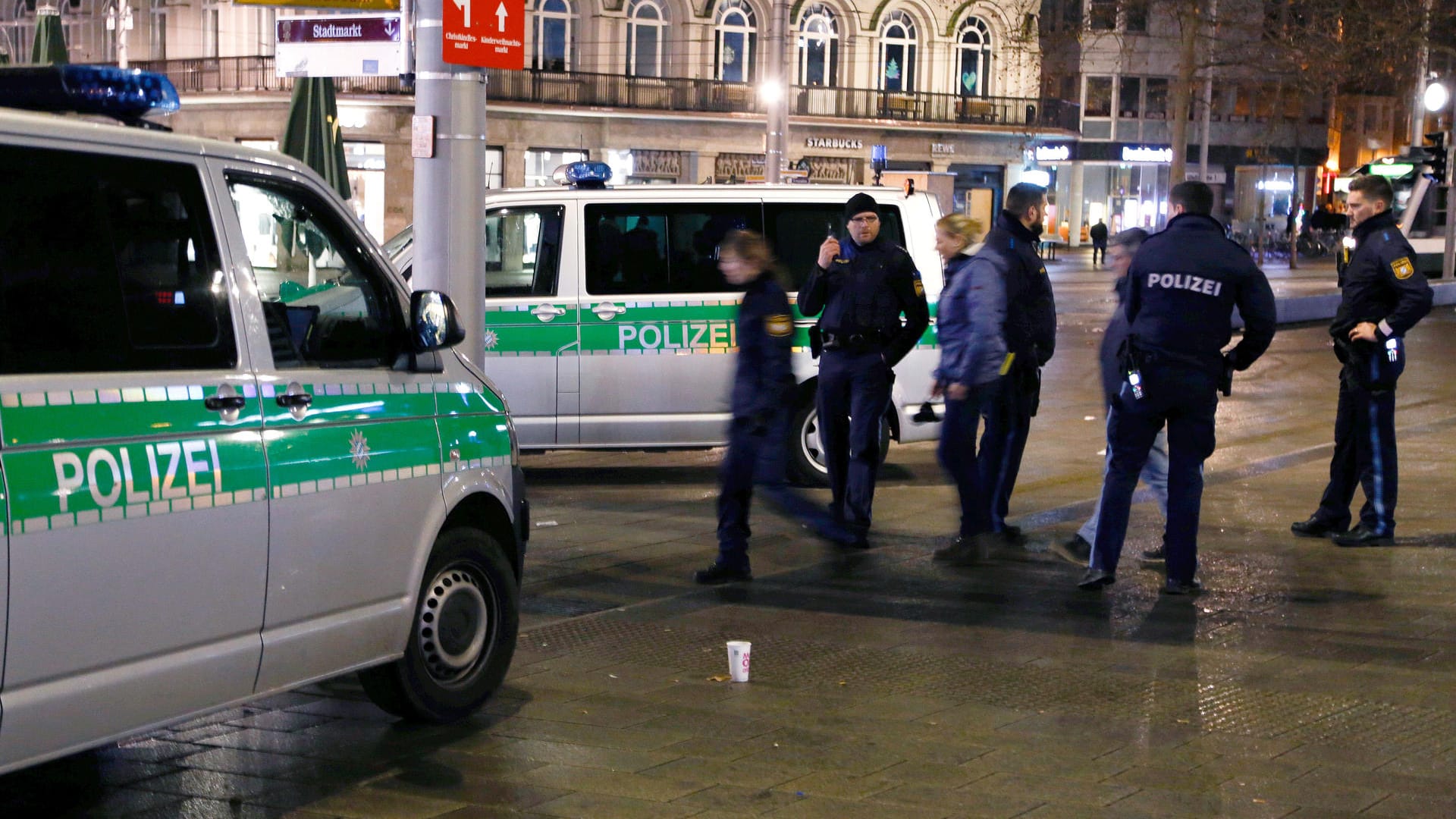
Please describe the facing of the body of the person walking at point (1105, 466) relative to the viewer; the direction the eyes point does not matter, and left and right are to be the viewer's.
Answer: facing to the left of the viewer

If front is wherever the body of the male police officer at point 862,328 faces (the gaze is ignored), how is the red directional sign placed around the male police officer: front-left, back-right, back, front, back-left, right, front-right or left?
right

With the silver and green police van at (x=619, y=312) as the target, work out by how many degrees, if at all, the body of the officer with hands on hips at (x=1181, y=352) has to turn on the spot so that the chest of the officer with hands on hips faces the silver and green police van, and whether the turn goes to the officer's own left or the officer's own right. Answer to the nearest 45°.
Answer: approximately 45° to the officer's own left

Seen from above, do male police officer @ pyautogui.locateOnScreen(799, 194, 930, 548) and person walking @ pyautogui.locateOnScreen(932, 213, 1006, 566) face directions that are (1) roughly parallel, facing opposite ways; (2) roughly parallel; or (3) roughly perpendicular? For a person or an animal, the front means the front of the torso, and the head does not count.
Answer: roughly perpendicular

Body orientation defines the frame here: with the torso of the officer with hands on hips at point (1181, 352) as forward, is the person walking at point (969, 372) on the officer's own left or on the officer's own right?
on the officer's own left

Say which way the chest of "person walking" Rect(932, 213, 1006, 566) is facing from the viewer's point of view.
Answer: to the viewer's left

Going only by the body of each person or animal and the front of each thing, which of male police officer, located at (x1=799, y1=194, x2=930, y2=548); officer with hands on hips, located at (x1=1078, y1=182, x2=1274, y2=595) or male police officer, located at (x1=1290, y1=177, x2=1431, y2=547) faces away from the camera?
the officer with hands on hips

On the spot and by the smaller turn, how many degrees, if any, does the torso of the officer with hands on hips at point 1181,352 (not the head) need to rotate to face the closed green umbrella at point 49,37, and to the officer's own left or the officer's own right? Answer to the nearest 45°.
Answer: approximately 90° to the officer's own left

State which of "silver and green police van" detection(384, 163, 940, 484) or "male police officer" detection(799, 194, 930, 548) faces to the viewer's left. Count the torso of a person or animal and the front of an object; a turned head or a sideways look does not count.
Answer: the silver and green police van

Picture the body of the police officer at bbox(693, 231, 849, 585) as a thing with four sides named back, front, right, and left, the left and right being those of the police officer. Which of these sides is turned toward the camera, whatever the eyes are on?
left

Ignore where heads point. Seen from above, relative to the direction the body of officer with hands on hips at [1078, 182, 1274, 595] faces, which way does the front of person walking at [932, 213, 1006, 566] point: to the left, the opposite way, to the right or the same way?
to the left

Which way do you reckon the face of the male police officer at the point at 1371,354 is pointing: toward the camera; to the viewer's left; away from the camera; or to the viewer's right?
to the viewer's left

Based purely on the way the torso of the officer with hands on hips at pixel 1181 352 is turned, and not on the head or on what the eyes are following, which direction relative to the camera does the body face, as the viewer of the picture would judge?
away from the camera
